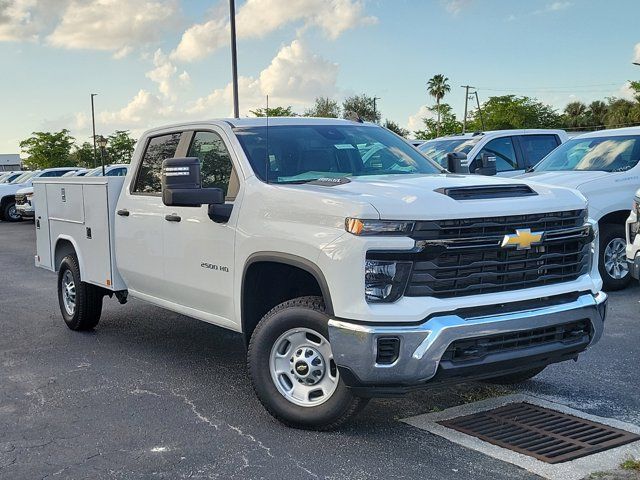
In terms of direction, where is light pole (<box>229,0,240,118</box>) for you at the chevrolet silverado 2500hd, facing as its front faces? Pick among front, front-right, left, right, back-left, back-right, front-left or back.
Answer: back-left

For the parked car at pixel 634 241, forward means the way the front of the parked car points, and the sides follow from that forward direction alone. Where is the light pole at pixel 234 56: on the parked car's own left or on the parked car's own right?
on the parked car's own right

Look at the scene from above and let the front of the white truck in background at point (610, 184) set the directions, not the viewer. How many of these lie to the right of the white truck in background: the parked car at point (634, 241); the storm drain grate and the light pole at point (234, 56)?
1

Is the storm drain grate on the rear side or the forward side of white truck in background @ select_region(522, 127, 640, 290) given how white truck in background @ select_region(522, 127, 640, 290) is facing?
on the forward side

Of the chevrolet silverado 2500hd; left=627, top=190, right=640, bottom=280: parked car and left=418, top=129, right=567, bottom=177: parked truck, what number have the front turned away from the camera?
0

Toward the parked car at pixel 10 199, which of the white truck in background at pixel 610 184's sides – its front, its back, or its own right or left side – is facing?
right

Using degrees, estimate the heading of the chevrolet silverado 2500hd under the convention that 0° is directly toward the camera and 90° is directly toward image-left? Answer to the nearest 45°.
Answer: approximately 315°

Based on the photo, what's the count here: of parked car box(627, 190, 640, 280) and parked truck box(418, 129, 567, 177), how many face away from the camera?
0

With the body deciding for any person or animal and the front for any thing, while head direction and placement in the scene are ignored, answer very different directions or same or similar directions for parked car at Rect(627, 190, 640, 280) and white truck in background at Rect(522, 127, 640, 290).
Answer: same or similar directions

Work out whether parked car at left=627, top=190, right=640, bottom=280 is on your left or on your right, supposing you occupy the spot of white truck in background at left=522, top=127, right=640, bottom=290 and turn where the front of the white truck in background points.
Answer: on your left

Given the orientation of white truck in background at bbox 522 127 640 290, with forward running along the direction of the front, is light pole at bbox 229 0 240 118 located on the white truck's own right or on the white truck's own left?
on the white truck's own right

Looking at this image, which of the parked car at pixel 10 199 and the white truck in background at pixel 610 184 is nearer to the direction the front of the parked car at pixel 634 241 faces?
the parked car

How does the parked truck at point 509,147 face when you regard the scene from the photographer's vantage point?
facing the viewer and to the left of the viewer

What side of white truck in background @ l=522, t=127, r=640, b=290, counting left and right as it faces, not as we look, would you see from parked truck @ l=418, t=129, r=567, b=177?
right

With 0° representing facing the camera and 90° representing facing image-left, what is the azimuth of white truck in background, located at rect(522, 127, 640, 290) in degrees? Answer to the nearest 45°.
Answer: approximately 45°

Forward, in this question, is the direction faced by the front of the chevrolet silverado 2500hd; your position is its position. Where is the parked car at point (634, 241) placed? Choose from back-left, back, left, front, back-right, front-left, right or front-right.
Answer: left
